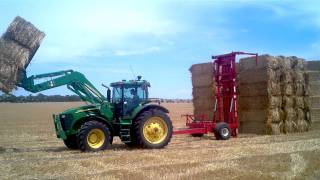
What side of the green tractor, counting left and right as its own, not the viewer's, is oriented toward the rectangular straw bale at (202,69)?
back

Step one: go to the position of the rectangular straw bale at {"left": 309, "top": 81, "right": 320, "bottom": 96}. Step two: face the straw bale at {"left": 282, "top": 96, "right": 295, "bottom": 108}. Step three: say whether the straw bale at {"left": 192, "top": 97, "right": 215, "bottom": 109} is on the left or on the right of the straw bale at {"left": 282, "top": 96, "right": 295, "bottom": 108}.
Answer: right

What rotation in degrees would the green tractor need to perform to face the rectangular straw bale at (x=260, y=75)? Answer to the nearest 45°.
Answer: approximately 180°

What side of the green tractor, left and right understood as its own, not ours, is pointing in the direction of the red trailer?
back

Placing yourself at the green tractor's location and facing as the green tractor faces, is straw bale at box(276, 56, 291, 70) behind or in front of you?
behind

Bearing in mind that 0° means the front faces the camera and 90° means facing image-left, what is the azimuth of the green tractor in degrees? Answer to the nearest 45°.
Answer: approximately 45°

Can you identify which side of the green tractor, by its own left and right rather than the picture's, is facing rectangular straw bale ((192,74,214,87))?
back

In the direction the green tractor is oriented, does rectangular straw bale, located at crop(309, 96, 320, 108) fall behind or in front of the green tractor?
behind

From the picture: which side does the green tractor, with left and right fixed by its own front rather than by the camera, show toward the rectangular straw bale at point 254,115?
back

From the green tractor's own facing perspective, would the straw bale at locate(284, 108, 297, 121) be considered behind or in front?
behind
